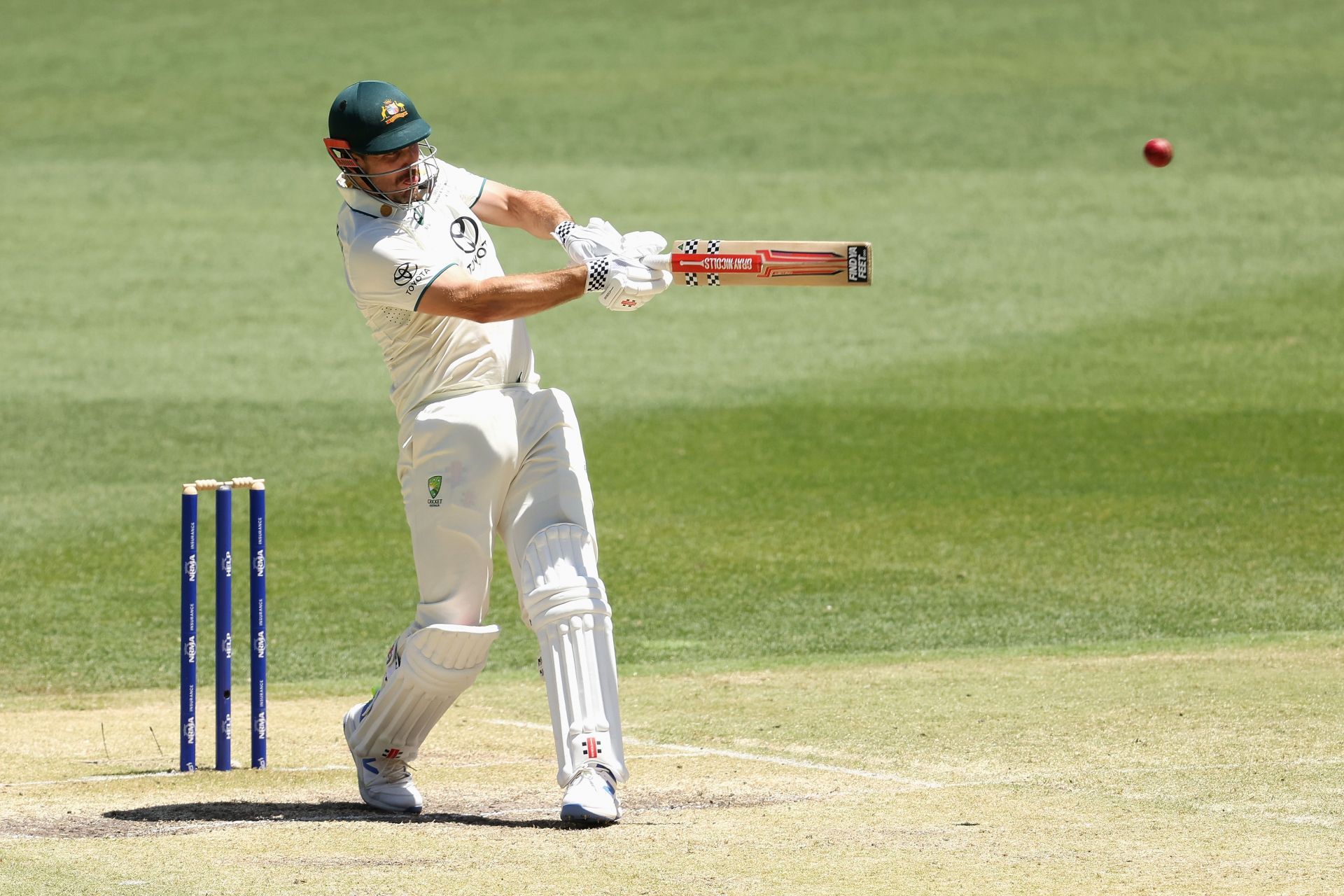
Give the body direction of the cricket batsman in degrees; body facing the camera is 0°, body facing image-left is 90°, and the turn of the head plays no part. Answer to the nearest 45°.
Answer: approximately 315°

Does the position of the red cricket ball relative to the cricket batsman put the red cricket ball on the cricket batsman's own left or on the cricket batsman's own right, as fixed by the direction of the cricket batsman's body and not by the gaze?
on the cricket batsman's own left
